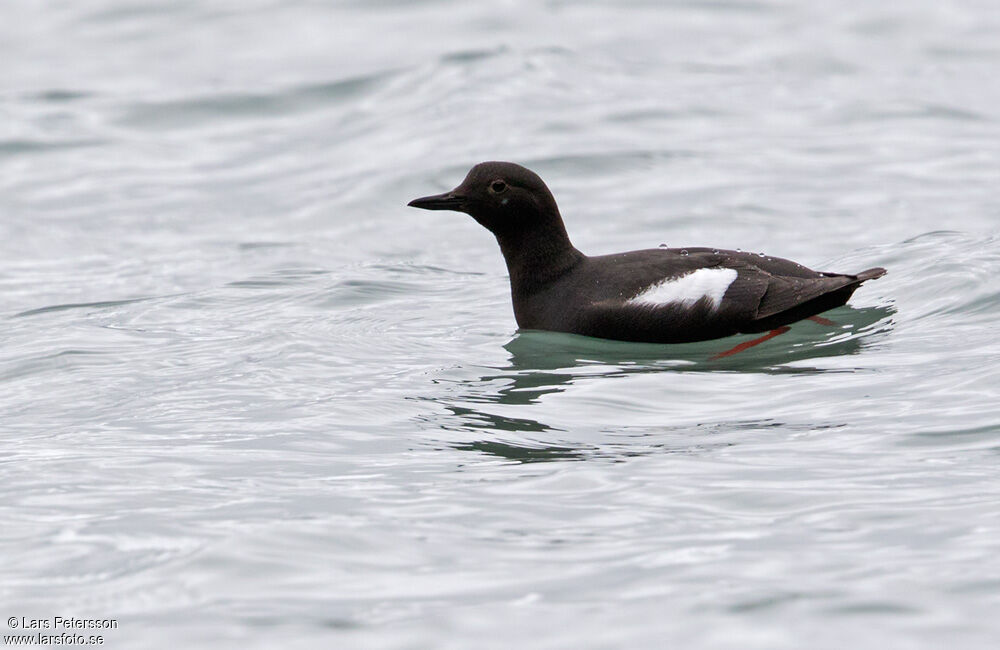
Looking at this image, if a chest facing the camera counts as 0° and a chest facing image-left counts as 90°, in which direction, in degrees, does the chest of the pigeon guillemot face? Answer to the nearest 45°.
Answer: approximately 90°
